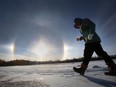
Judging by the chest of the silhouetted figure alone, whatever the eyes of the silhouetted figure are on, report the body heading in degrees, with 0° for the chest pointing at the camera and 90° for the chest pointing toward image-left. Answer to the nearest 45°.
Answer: approximately 90°
